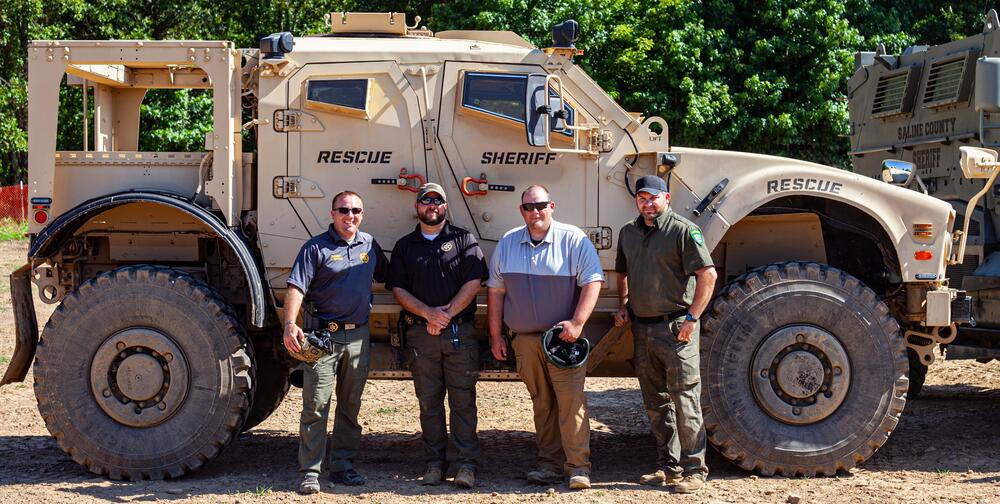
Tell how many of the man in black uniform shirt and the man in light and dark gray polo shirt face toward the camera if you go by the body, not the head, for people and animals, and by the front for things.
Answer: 2

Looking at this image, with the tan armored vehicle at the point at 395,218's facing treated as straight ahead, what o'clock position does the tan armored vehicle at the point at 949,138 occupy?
the tan armored vehicle at the point at 949,138 is roughly at 11 o'clock from the tan armored vehicle at the point at 395,218.

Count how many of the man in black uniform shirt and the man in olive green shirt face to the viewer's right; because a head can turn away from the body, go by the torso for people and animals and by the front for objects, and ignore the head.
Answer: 0

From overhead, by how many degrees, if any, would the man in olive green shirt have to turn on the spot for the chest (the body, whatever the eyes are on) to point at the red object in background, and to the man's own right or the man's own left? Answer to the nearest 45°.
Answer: approximately 90° to the man's own right

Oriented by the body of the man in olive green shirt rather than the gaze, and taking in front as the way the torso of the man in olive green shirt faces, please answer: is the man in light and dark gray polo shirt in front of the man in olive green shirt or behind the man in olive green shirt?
in front

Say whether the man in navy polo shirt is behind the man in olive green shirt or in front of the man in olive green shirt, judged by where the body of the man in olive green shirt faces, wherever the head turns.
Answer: in front

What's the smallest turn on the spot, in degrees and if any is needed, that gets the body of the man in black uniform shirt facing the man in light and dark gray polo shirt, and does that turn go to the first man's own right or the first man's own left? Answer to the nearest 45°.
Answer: approximately 90° to the first man's own left

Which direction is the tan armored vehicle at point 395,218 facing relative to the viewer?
to the viewer's right

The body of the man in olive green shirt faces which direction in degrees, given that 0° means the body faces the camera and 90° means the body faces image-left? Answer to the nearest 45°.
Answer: approximately 45°

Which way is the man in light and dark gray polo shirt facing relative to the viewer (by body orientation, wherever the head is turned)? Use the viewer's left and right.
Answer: facing the viewer

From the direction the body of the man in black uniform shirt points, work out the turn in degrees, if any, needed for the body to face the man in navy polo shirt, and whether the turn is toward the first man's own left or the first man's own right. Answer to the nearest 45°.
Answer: approximately 90° to the first man's own right

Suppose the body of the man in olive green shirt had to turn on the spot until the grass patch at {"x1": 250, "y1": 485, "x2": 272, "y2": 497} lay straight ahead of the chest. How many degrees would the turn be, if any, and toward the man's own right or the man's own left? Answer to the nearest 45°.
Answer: approximately 45° to the man's own right

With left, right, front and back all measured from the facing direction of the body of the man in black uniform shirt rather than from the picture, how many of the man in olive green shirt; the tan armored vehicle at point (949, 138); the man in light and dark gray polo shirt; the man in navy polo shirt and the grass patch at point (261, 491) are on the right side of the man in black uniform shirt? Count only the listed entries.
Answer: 2

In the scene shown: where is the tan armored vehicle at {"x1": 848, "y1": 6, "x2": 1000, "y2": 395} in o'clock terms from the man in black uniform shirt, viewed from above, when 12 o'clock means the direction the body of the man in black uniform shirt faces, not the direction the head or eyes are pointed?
The tan armored vehicle is roughly at 8 o'clock from the man in black uniform shirt.

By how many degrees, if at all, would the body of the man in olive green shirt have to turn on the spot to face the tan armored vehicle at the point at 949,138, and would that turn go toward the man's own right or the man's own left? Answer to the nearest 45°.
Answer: approximately 180°
